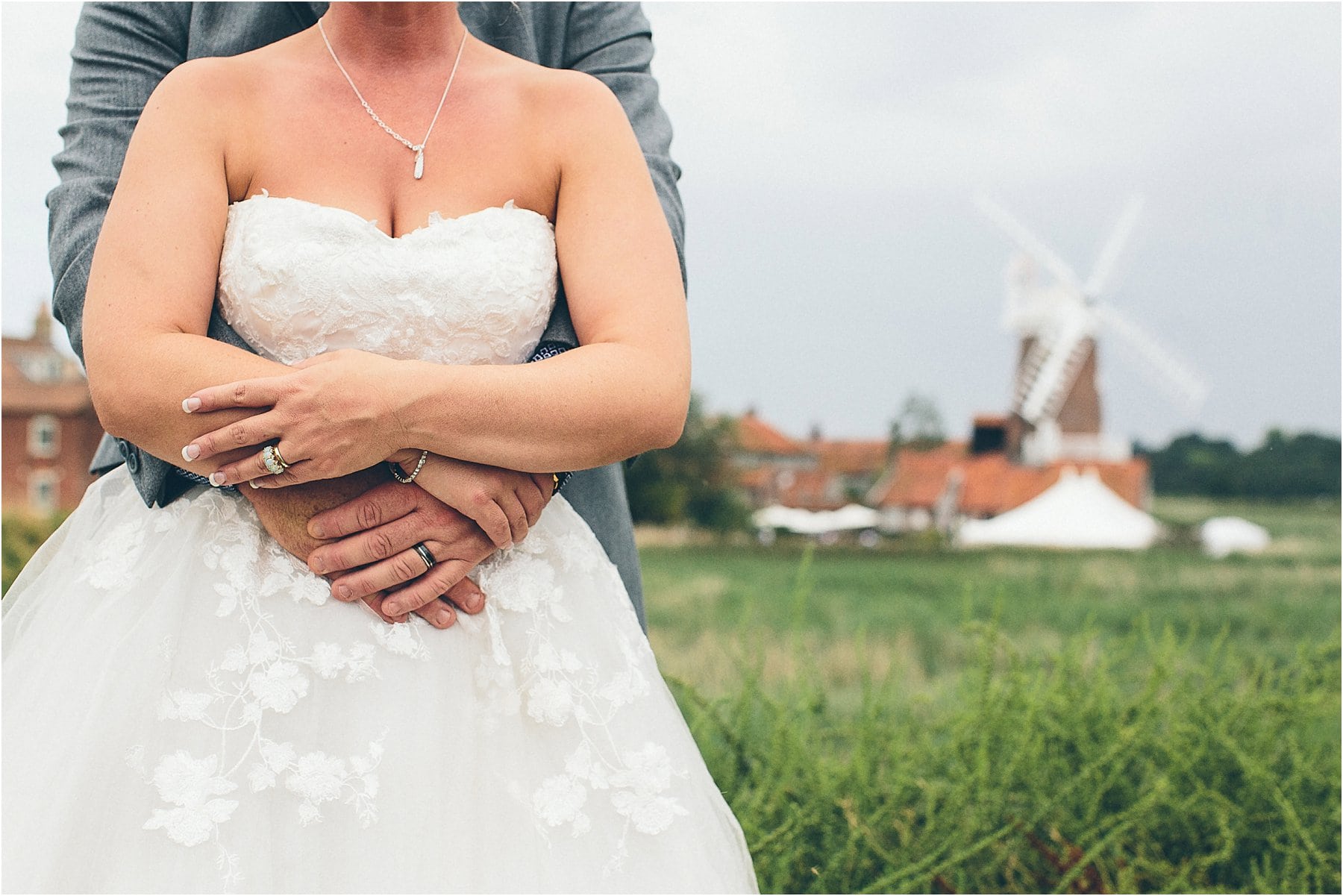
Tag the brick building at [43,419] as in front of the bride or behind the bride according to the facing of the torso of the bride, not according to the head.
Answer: behind

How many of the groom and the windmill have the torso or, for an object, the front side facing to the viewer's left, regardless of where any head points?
0

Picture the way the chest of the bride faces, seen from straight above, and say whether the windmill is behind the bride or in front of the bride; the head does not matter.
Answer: behind

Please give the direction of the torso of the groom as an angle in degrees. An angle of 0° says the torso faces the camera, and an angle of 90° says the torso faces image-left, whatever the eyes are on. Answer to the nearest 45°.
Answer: approximately 0°

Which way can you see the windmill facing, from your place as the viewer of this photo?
facing the viewer and to the right of the viewer

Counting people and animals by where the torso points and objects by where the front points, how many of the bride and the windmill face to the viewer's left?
0
